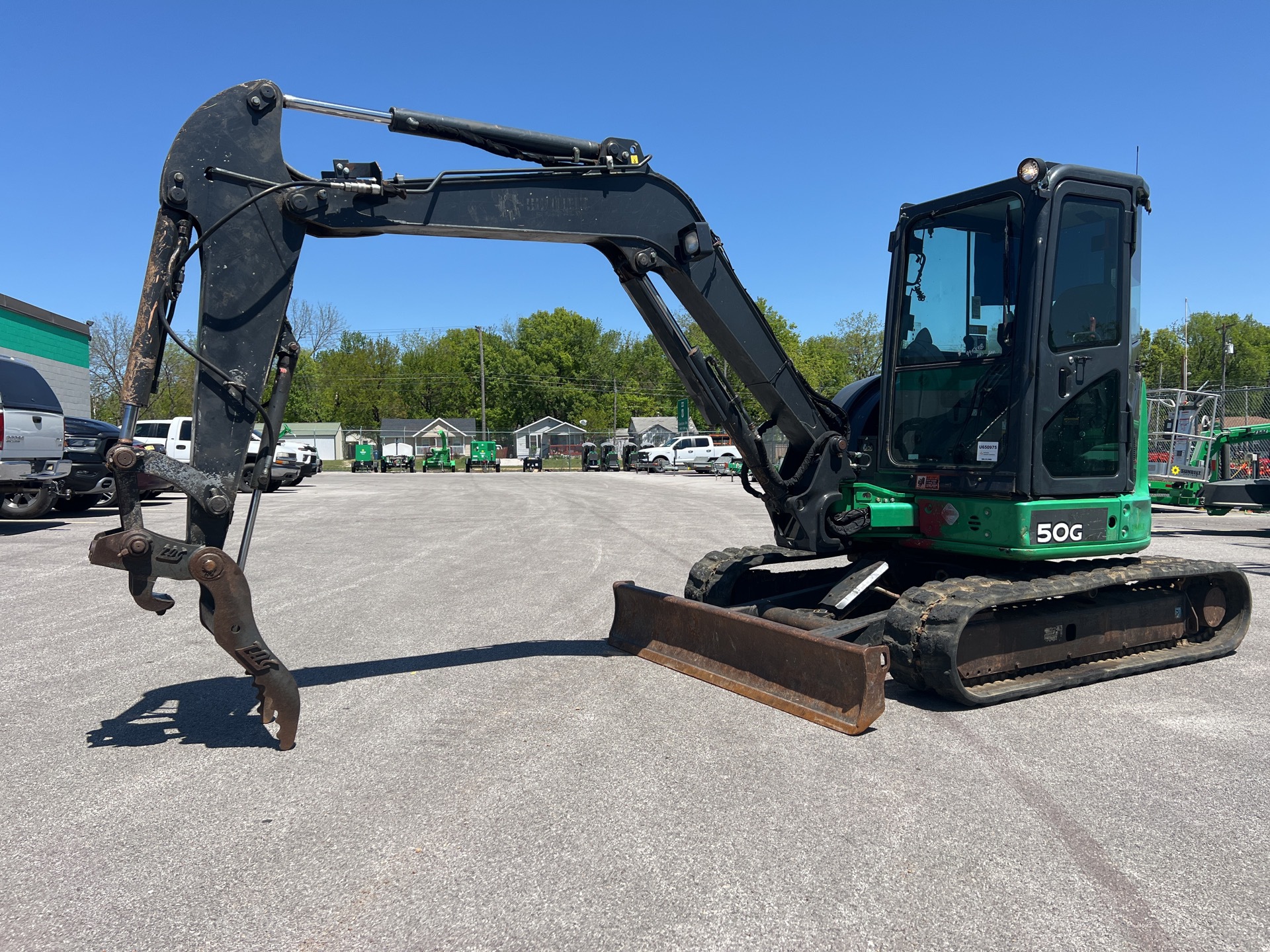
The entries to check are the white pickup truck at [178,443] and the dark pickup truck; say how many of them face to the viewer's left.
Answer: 0

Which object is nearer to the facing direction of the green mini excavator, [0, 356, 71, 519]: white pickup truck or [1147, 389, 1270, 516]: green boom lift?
the white pickup truck

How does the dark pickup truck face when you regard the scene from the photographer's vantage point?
facing the viewer and to the right of the viewer

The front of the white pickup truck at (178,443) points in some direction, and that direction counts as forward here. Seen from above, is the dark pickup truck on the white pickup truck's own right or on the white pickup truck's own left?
on the white pickup truck's own right

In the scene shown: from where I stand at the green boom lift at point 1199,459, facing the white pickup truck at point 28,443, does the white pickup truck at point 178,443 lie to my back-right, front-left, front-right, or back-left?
front-right

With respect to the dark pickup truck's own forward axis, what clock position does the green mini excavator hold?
The green mini excavator is roughly at 1 o'clock from the dark pickup truck.

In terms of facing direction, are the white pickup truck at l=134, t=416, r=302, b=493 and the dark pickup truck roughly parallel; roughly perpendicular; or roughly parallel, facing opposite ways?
roughly parallel

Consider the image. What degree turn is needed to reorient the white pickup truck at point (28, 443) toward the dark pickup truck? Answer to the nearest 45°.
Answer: approximately 45° to its right

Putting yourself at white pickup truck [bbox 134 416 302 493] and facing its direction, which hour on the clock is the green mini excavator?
The green mini excavator is roughly at 1 o'clock from the white pickup truck.

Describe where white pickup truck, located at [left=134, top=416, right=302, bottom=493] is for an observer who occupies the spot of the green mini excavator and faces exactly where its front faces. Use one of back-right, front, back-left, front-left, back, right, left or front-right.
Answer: right

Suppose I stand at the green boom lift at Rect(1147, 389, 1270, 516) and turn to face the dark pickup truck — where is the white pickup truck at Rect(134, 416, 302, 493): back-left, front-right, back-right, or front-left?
front-right

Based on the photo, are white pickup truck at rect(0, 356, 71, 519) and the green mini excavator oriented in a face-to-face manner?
no

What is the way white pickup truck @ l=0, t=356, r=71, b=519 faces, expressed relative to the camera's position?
facing away from the viewer and to the left of the viewer

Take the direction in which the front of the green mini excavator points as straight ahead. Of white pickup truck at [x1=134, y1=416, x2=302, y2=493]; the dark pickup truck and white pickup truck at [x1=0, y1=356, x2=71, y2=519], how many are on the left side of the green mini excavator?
0

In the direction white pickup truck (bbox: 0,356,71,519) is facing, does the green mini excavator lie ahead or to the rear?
to the rear
